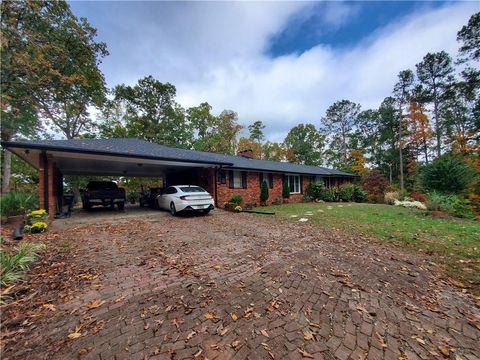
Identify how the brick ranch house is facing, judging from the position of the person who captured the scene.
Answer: facing the viewer and to the right of the viewer

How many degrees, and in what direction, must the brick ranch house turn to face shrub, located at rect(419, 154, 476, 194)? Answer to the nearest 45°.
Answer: approximately 45° to its left
